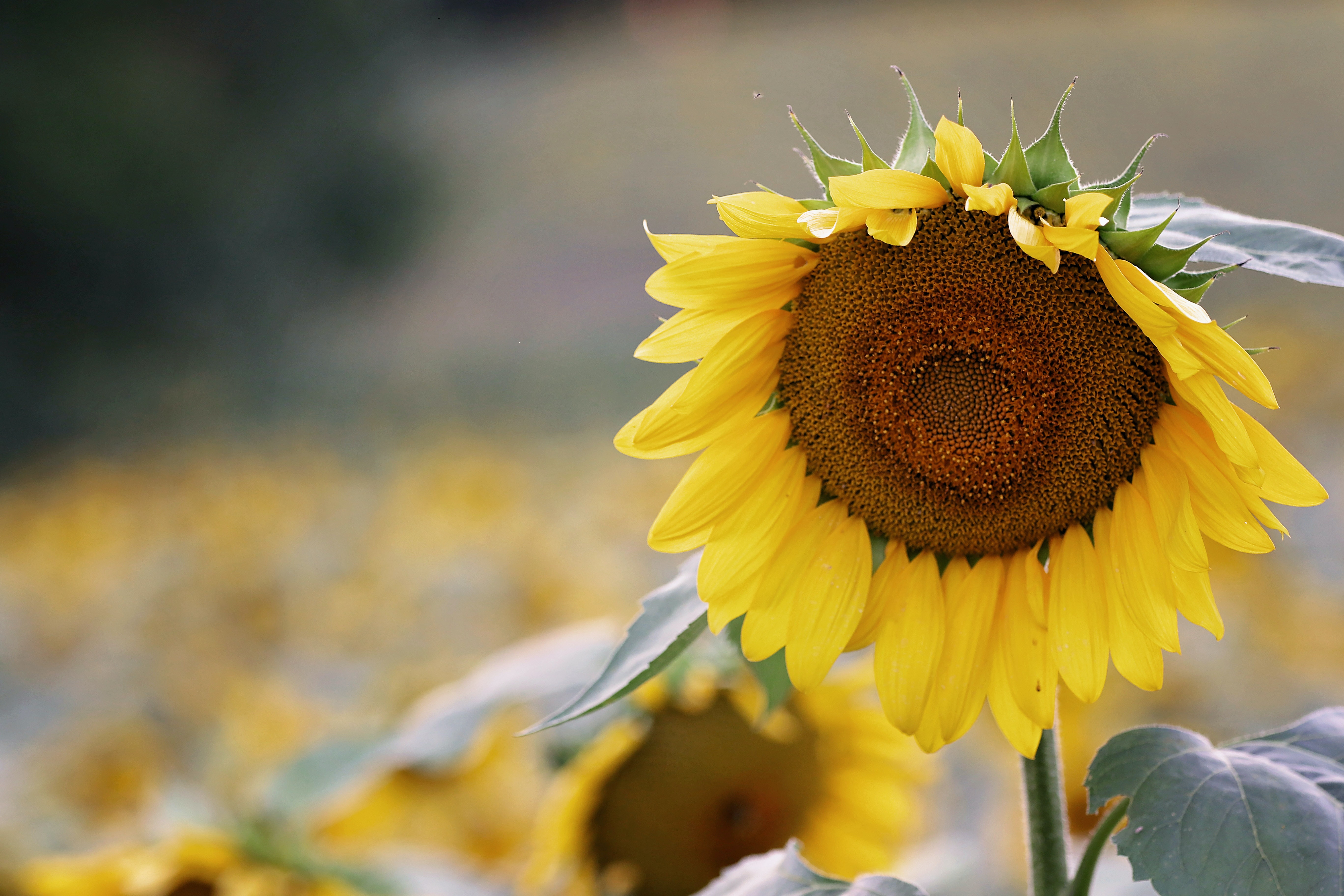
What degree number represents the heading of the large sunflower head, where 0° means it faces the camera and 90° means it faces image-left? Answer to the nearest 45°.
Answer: approximately 0°

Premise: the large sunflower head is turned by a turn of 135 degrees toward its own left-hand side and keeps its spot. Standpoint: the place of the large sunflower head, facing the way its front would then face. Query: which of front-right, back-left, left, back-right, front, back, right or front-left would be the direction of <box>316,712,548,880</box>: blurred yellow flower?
left

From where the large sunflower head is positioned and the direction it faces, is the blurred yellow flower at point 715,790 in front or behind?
behind
